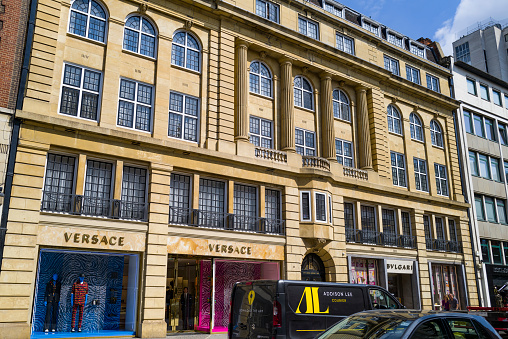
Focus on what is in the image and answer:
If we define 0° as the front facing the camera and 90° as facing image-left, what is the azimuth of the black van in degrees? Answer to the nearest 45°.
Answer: approximately 225°

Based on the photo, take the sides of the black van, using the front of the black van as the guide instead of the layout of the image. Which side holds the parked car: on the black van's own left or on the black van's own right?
on the black van's own right

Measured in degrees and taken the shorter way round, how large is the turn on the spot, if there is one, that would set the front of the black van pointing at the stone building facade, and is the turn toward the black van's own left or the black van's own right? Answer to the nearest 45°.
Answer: approximately 90° to the black van's own left

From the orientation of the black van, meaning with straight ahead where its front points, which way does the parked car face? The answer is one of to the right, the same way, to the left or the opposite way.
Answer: the opposite way

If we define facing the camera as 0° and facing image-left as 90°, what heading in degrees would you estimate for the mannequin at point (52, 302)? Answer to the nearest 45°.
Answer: approximately 0°

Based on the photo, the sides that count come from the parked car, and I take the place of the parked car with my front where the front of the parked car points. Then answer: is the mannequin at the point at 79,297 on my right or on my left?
on my right

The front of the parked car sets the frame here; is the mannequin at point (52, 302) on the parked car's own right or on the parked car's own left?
on the parked car's own right

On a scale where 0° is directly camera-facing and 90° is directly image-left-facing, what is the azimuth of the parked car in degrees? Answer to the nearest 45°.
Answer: approximately 45°

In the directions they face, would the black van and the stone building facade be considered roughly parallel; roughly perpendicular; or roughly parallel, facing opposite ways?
roughly perpendicular

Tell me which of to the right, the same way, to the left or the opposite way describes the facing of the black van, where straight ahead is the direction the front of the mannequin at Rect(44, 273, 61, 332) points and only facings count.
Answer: to the left

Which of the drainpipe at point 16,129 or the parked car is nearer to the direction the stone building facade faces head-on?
the parked car

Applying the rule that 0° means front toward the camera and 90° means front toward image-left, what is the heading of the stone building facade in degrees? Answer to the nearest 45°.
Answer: approximately 315°

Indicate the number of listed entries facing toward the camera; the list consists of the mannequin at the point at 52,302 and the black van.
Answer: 1

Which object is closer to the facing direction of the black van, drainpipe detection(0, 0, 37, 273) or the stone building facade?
the stone building facade
